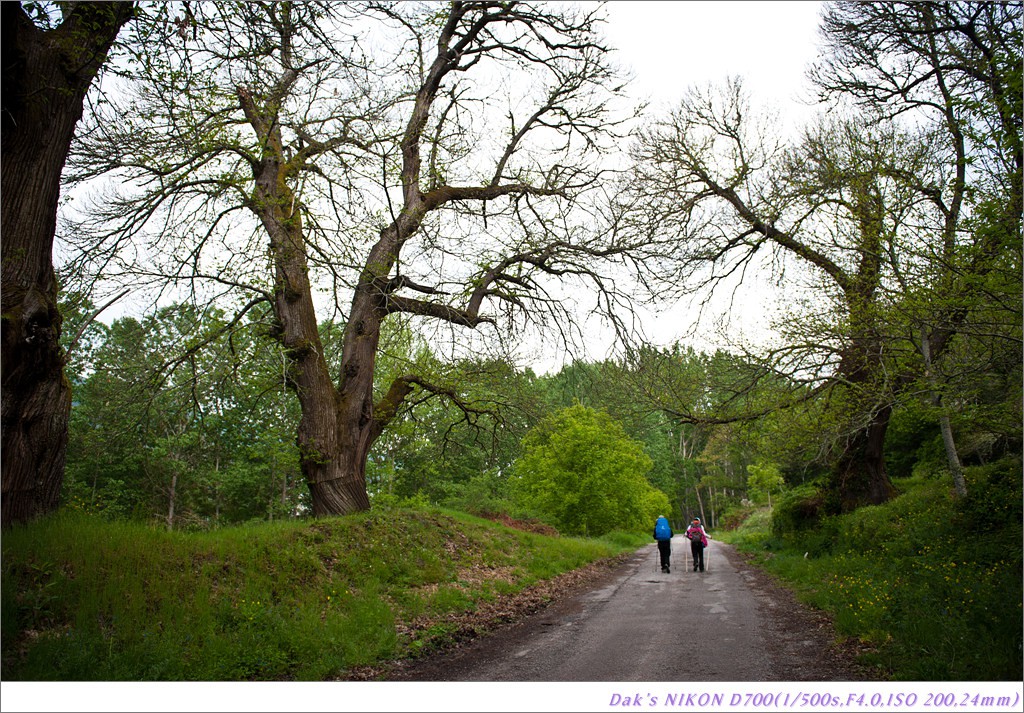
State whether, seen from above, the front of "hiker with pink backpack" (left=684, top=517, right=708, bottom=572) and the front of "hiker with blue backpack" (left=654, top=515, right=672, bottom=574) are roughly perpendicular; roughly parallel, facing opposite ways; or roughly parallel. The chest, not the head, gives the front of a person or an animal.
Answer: roughly parallel

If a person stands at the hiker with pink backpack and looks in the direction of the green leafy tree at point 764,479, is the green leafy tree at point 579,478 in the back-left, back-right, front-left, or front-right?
front-left

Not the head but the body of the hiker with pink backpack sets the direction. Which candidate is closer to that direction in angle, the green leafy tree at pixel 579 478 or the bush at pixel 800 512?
the green leafy tree

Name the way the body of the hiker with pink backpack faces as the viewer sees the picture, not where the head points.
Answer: away from the camera

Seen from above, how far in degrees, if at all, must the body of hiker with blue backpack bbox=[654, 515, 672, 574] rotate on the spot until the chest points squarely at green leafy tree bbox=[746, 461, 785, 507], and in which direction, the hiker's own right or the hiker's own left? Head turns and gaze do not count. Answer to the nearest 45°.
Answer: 0° — they already face it

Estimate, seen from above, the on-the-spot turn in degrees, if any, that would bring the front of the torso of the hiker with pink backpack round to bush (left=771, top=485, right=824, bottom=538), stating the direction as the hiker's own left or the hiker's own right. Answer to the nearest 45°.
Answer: approximately 45° to the hiker's own right

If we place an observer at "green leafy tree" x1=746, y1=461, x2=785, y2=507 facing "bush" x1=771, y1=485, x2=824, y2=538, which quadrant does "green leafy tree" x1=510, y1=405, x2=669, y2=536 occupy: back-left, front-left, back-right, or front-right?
front-right

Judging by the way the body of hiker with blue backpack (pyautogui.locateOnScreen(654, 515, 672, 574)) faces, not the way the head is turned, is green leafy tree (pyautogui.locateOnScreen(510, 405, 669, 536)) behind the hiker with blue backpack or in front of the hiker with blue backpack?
in front

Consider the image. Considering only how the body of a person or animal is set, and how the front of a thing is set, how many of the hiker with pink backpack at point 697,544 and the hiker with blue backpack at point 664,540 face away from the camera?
2

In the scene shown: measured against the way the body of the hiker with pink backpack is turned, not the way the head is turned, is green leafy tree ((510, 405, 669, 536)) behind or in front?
in front

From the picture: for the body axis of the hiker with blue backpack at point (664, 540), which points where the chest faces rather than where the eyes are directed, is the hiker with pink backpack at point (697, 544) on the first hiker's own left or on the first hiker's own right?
on the first hiker's own right

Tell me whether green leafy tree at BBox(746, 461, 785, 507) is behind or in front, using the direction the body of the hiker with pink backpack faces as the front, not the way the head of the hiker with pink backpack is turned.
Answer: in front

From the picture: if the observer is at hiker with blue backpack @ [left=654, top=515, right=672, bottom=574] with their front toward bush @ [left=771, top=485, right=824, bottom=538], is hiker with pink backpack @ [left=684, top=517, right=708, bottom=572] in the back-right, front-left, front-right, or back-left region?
front-right

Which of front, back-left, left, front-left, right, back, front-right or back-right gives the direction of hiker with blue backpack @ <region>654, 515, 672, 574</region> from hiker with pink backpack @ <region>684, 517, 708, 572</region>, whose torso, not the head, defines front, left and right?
left

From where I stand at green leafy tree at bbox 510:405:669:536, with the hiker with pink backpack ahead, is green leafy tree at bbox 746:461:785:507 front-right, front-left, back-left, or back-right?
back-left

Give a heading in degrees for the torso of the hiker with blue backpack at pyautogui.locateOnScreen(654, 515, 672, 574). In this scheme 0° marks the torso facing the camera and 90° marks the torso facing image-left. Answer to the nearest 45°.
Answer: approximately 180°
